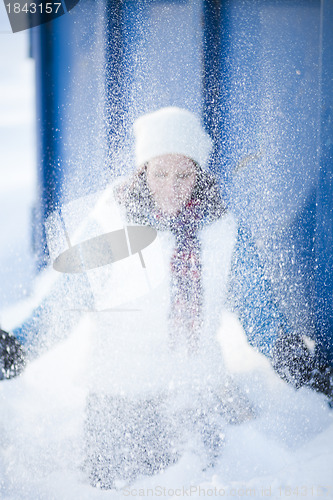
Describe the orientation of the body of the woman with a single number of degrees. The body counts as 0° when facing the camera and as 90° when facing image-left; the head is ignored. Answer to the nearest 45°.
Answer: approximately 0°
